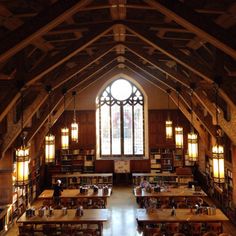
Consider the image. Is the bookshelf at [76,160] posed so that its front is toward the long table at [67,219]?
yes

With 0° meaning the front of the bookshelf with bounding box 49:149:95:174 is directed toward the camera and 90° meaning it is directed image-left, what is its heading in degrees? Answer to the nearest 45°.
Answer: approximately 0°

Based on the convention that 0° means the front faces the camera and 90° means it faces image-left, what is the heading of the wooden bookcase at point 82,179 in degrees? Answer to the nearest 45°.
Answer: approximately 0°

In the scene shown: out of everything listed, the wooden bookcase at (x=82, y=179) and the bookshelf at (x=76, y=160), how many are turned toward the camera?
2

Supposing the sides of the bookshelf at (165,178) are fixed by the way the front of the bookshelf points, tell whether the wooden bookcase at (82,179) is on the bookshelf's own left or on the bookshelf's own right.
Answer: on the bookshelf's own right

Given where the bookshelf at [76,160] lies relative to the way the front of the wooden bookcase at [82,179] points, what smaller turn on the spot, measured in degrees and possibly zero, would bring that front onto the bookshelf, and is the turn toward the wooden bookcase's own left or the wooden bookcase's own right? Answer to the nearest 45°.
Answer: approximately 180°

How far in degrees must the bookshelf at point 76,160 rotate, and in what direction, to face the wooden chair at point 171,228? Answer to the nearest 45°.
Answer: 0° — it already faces it

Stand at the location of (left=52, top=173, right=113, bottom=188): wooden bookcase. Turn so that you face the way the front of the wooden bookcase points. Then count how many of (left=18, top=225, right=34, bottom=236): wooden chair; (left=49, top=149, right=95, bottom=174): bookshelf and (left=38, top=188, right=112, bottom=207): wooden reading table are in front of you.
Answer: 2

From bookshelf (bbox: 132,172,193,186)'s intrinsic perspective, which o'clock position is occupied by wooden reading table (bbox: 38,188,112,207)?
The wooden reading table is roughly at 1 o'clock from the bookshelf.
